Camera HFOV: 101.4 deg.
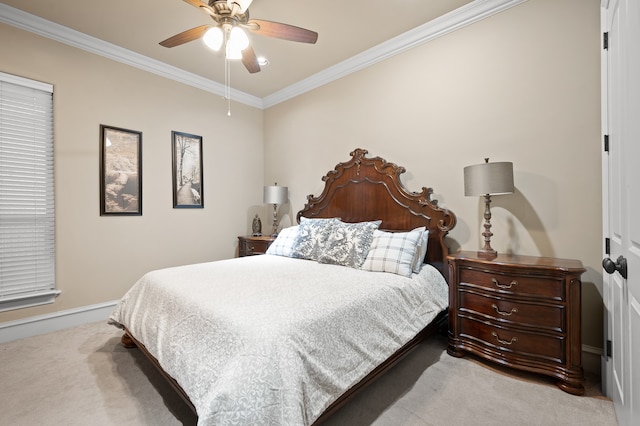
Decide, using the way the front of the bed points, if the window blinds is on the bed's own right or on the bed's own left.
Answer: on the bed's own right

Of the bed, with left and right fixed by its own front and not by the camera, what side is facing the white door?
left

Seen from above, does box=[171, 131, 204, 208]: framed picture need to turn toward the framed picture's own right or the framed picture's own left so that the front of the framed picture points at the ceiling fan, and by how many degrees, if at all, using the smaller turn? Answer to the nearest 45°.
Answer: approximately 45° to the framed picture's own right

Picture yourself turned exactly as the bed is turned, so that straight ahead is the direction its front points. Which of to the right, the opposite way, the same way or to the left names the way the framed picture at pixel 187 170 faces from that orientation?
to the left

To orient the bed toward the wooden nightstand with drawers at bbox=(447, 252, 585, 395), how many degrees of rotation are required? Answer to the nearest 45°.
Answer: approximately 135° to its left

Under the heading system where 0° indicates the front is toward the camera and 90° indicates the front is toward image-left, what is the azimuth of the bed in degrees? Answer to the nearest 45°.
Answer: approximately 45°

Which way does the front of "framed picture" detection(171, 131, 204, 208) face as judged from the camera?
facing the viewer and to the right of the viewer

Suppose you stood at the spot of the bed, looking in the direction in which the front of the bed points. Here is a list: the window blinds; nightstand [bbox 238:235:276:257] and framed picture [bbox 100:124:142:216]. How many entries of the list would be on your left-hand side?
0

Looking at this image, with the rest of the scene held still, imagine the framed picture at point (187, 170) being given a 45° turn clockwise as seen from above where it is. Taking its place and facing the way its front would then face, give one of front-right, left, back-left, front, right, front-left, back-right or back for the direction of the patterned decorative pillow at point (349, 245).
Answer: front-left

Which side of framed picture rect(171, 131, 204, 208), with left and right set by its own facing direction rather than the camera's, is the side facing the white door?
front

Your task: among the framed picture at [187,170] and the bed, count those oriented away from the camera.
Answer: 0

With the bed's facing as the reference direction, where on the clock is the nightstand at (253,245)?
The nightstand is roughly at 4 o'clock from the bed.

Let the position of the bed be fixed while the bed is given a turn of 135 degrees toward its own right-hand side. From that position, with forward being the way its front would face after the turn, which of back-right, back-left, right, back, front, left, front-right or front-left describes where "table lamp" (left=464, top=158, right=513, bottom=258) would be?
right

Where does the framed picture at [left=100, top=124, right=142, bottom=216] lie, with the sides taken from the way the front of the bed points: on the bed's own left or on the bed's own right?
on the bed's own right

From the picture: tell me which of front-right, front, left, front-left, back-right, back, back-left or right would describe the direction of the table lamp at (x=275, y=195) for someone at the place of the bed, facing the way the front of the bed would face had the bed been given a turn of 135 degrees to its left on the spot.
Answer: left

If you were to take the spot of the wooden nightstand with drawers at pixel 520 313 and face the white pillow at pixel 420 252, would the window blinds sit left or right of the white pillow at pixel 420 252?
left
